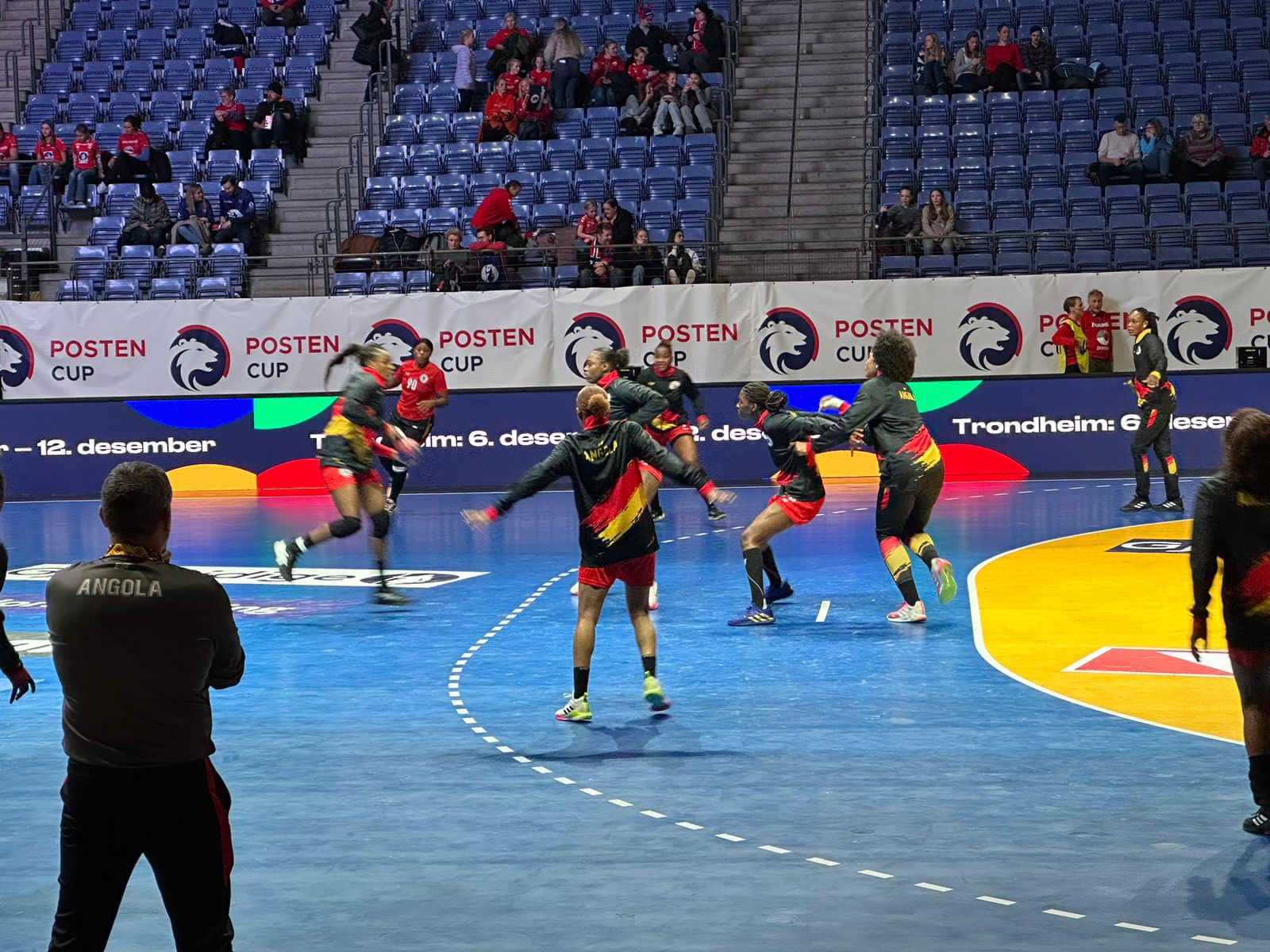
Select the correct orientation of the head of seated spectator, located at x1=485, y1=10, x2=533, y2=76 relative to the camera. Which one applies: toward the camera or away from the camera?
toward the camera

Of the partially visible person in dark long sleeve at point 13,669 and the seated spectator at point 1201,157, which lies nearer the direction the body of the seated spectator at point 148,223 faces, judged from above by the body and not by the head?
the partially visible person in dark long sleeve

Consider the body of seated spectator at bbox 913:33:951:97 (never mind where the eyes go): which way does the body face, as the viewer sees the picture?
toward the camera

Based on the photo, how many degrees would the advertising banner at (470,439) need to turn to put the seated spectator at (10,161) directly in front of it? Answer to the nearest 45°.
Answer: approximately 135° to its right

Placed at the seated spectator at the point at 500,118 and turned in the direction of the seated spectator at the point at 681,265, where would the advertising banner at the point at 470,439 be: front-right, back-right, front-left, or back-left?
front-right

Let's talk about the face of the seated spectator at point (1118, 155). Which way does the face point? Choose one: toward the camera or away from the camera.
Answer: toward the camera

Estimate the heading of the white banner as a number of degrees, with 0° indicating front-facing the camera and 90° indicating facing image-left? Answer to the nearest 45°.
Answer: approximately 0°

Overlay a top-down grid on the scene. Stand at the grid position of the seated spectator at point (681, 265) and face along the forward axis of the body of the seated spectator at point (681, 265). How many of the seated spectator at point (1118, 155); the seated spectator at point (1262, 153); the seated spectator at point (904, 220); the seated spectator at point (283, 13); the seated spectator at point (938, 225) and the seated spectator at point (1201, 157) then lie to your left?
5

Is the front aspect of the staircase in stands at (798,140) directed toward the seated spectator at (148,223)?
no

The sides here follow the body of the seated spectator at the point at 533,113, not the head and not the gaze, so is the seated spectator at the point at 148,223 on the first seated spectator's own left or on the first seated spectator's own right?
on the first seated spectator's own right

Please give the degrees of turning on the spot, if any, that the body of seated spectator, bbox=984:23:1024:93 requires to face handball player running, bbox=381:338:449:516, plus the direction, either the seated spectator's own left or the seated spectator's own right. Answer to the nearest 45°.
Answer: approximately 45° to the seated spectator's own right

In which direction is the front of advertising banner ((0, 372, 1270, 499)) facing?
toward the camera

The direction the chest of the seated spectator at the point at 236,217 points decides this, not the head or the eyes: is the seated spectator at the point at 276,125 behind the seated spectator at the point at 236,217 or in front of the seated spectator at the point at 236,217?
behind

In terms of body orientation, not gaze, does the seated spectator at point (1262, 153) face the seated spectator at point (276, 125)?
no
